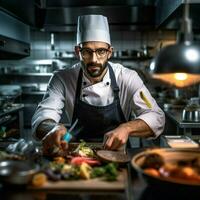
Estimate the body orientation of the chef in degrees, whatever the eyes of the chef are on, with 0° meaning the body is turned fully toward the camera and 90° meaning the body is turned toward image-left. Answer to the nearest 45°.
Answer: approximately 0°

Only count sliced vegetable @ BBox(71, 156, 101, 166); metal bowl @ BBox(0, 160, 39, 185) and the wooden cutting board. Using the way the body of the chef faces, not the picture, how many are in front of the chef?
3

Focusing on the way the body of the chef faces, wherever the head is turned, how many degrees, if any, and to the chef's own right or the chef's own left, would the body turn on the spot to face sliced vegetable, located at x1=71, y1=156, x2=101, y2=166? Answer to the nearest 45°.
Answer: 0° — they already face it

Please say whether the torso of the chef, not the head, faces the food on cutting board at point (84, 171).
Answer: yes

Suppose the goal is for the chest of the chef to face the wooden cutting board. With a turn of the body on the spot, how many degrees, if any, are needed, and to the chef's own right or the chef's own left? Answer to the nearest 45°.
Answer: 0° — they already face it

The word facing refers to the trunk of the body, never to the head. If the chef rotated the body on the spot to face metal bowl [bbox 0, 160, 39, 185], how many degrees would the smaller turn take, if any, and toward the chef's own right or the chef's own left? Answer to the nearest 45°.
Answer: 0° — they already face it

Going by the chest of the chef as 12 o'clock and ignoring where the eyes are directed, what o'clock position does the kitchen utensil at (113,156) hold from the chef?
The kitchen utensil is roughly at 12 o'clock from the chef.

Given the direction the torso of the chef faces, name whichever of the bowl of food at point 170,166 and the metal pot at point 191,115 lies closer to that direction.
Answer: the bowl of food

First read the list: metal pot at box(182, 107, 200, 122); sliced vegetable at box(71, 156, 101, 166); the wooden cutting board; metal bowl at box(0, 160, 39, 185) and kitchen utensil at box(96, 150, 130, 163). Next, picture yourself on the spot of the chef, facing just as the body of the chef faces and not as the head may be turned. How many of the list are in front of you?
4
